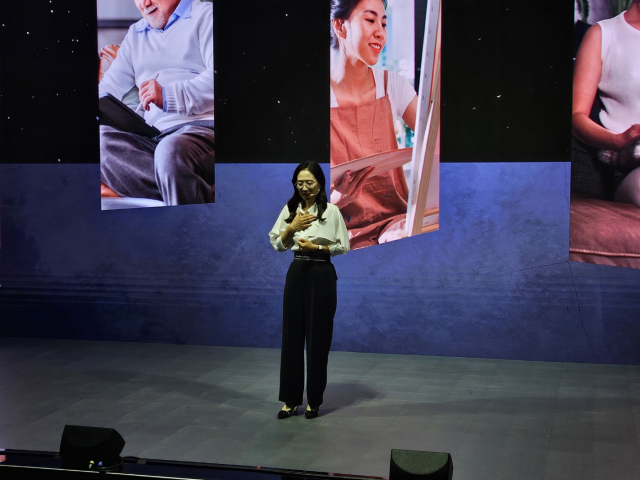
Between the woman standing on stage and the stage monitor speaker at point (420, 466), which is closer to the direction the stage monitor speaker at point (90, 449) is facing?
the woman standing on stage

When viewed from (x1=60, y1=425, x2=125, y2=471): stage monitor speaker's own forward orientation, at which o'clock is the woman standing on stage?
The woman standing on stage is roughly at 1 o'clock from the stage monitor speaker.

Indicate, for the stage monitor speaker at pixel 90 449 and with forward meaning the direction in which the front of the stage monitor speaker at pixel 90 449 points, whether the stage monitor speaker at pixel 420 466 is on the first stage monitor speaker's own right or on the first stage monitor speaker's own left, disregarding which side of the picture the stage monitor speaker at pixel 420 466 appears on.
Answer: on the first stage monitor speaker's own right

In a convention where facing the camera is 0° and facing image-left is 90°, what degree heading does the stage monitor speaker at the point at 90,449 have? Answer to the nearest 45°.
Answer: approximately 180°
